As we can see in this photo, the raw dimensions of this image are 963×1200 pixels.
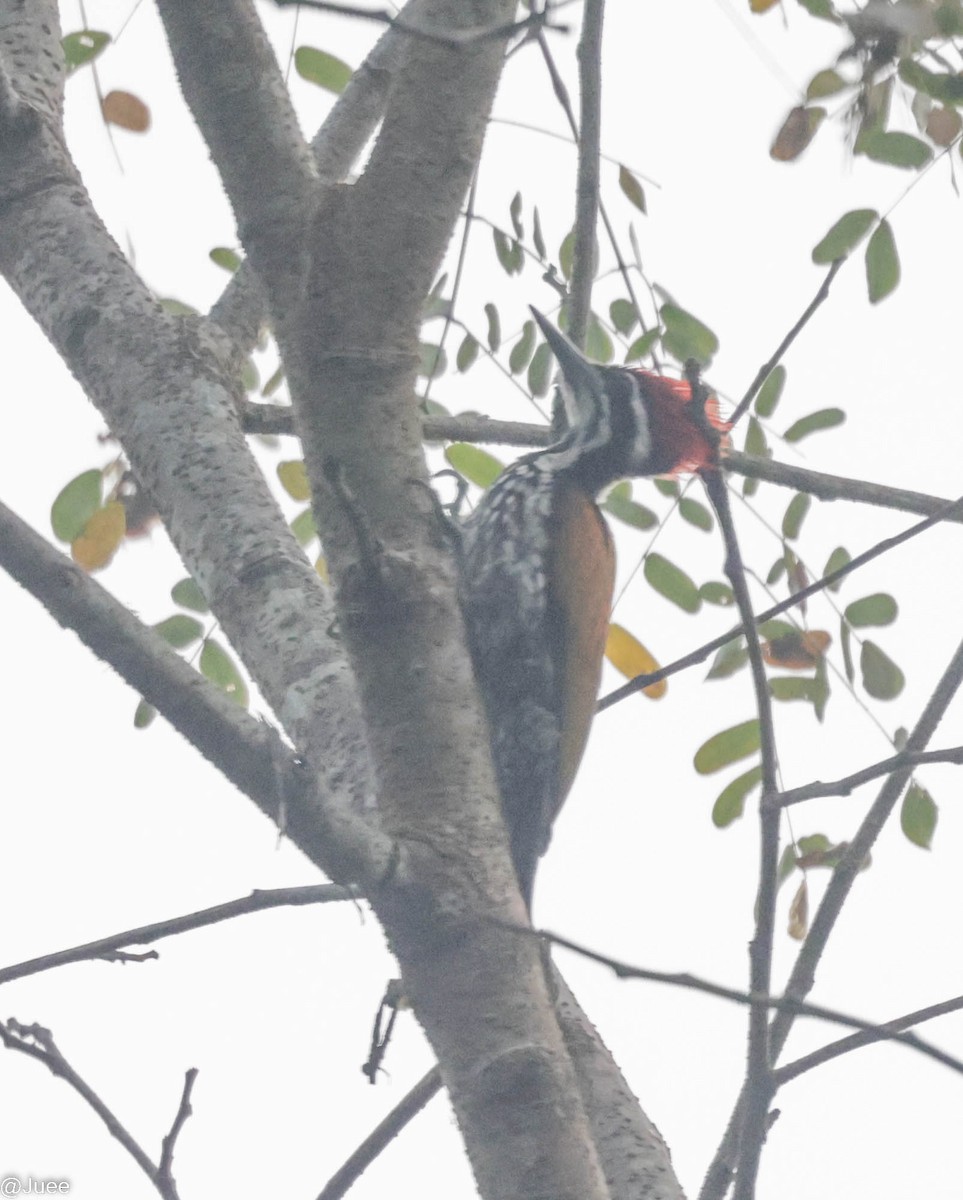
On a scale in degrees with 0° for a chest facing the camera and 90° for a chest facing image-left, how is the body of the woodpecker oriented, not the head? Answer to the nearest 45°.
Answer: approximately 90°
